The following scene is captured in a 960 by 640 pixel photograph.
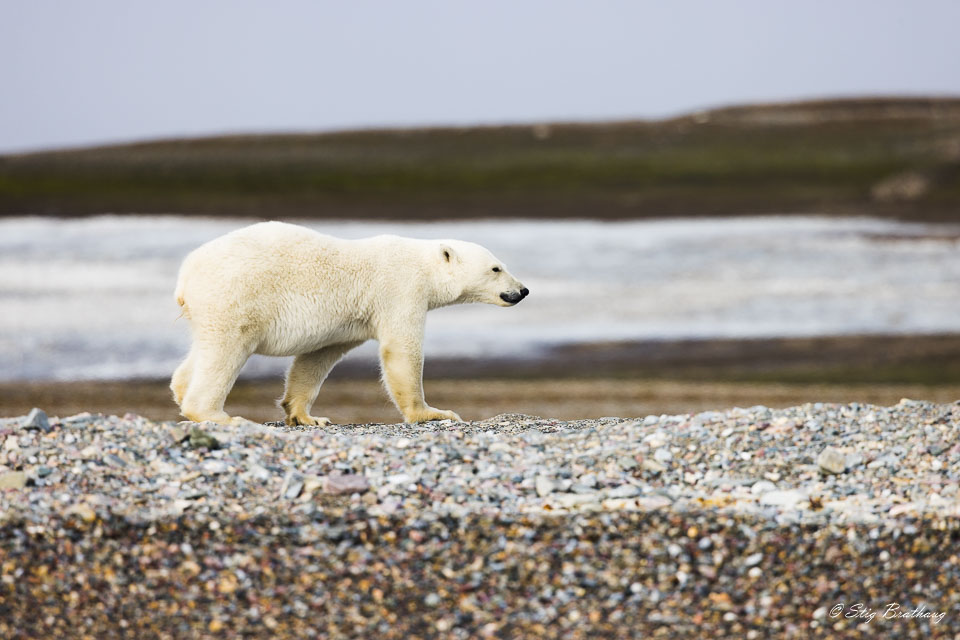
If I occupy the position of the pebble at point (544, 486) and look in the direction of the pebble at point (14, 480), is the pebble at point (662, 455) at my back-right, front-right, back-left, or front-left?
back-right

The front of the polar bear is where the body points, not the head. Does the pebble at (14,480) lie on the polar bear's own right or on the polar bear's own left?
on the polar bear's own right

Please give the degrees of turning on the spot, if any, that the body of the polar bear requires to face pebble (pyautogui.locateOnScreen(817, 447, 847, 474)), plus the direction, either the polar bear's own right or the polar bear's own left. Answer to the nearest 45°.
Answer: approximately 45° to the polar bear's own right

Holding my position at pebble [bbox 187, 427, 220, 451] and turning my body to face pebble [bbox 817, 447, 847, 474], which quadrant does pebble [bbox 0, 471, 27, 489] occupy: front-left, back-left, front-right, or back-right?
back-right

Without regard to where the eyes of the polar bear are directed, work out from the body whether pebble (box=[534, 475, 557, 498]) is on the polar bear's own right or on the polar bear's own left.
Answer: on the polar bear's own right

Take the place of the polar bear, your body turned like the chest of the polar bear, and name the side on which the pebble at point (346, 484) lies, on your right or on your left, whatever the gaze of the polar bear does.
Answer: on your right

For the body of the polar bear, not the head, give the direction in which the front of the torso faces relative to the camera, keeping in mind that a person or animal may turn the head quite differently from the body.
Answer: to the viewer's right

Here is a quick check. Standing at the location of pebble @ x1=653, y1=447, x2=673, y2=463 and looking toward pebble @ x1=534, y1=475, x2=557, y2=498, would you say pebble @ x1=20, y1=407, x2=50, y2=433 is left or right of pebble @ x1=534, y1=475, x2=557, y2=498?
right
